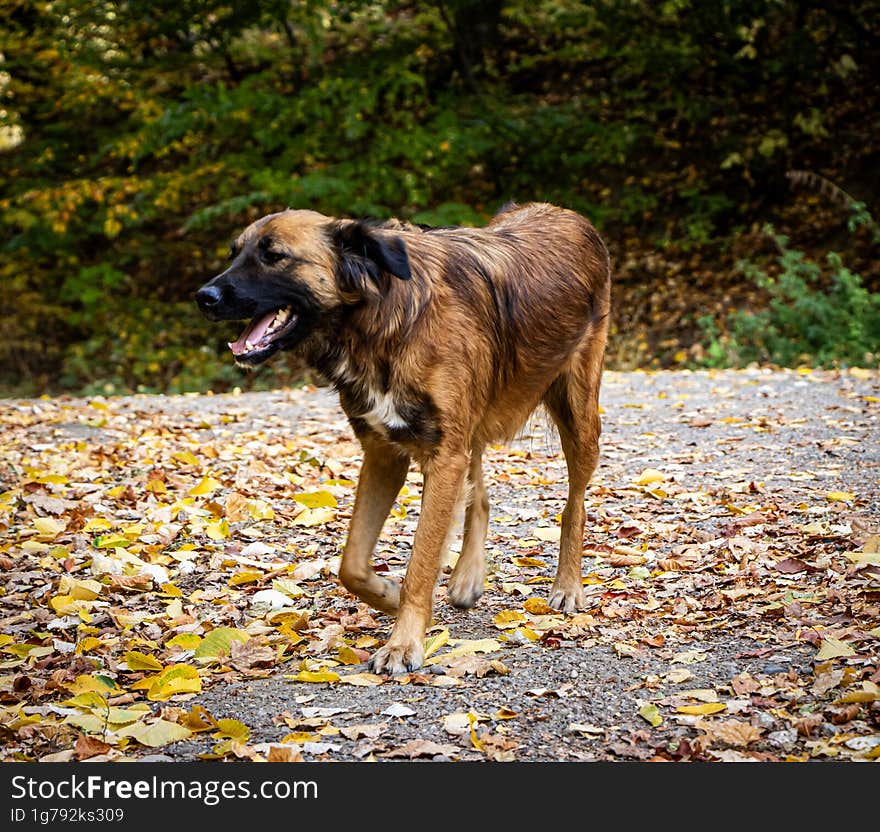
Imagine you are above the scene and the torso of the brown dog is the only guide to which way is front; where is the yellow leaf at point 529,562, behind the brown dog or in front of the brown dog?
behind

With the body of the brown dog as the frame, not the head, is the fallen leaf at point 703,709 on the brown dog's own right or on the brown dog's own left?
on the brown dog's own left

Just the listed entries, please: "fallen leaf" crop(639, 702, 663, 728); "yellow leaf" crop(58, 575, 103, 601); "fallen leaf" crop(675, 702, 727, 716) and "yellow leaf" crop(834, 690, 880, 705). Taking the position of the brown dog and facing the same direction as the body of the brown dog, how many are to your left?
3

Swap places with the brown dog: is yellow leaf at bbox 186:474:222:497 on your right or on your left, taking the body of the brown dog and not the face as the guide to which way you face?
on your right

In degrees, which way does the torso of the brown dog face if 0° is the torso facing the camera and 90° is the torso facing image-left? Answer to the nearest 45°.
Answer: approximately 45°

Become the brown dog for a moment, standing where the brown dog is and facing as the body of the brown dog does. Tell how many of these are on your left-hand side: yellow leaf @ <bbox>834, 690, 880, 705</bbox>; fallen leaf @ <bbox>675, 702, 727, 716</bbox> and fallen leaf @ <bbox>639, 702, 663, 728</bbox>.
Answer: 3

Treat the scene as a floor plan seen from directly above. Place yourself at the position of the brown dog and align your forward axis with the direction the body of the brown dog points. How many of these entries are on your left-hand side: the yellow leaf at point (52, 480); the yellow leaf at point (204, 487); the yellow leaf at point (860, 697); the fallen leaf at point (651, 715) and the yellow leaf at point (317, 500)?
2

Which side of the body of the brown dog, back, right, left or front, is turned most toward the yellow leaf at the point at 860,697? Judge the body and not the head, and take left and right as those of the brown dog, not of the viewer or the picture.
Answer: left
